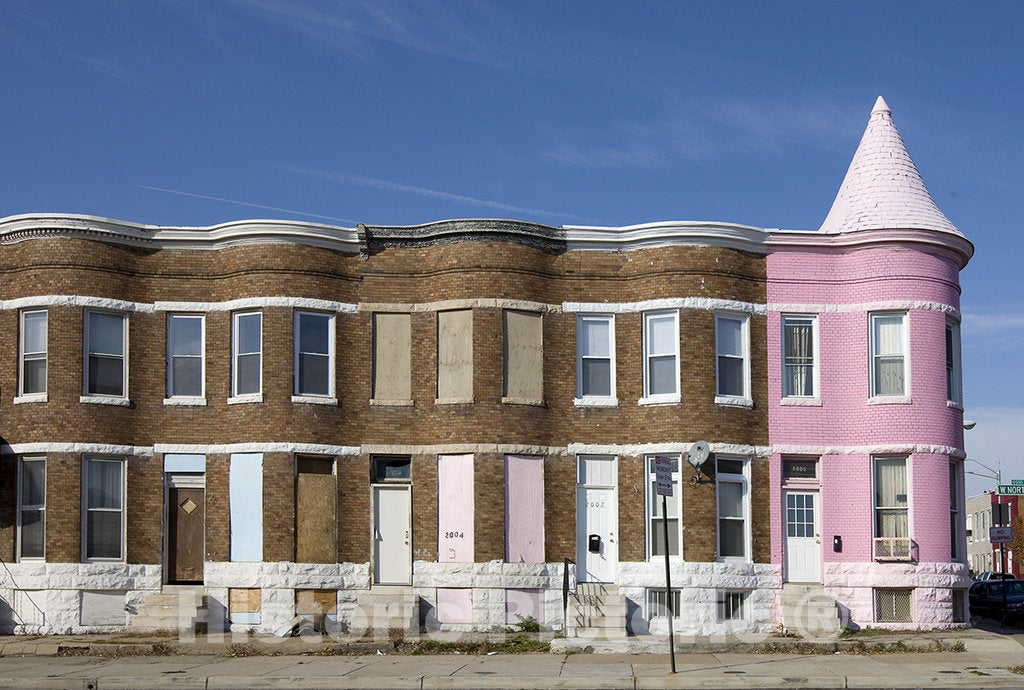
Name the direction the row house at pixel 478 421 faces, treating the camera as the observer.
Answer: facing the viewer

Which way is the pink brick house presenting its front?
toward the camera
